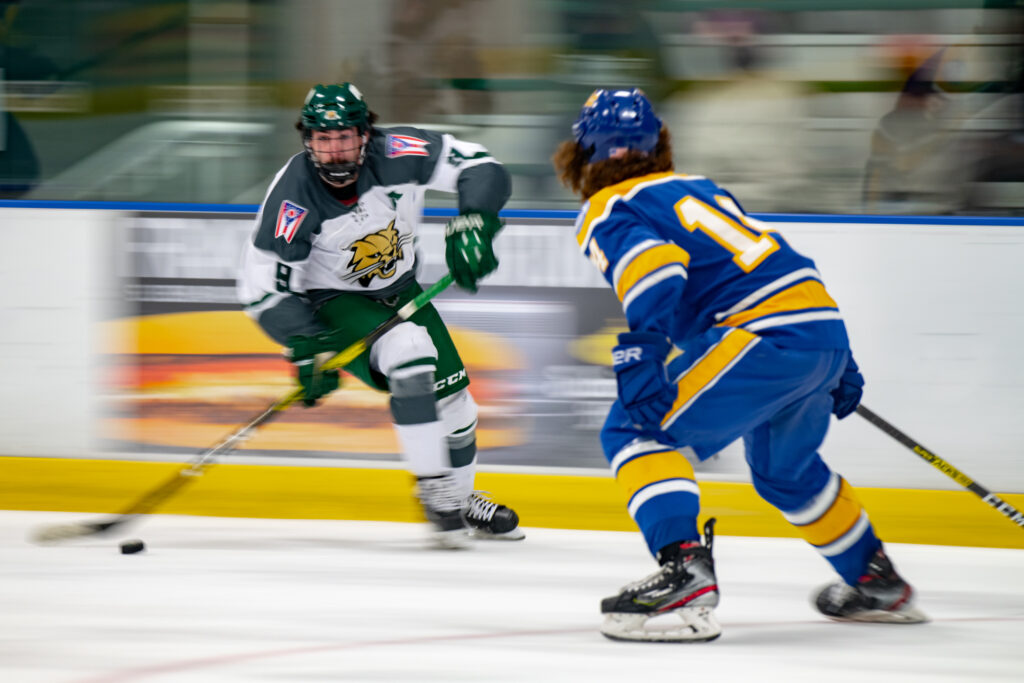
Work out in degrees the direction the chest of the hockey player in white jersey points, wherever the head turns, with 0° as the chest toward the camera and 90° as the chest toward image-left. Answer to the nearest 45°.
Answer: approximately 0°

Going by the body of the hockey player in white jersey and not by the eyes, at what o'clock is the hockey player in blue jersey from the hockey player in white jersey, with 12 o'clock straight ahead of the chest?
The hockey player in blue jersey is roughly at 11 o'clock from the hockey player in white jersey.

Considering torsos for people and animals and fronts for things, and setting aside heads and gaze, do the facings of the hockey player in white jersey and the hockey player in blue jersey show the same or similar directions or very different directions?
very different directions

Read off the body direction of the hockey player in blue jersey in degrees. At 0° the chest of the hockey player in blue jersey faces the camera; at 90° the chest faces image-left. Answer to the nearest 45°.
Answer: approximately 135°

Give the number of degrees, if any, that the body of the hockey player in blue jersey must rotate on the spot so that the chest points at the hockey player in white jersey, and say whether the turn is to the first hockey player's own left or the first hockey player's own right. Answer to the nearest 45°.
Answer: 0° — they already face them

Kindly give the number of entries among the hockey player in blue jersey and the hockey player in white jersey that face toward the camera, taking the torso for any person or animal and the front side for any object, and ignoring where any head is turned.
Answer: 1

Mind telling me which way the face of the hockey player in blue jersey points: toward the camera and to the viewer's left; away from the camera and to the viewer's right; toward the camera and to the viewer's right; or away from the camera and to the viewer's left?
away from the camera and to the viewer's left
